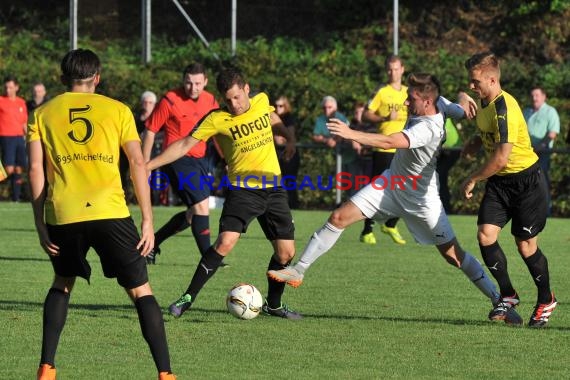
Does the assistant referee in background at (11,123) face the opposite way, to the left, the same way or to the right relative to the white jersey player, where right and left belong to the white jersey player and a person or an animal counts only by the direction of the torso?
to the left

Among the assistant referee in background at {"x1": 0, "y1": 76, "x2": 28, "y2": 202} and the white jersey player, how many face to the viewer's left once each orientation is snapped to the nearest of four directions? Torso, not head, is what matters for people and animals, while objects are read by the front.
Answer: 1

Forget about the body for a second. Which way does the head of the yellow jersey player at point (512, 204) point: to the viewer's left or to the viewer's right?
to the viewer's left

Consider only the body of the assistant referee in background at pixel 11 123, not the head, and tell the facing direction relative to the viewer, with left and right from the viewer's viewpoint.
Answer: facing the viewer

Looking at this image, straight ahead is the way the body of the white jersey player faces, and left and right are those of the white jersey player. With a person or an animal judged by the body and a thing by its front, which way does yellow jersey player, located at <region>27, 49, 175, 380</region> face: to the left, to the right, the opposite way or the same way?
to the right

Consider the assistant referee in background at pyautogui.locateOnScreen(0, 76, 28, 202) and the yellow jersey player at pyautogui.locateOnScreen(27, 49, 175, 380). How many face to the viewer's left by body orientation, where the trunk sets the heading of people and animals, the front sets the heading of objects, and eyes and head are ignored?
0

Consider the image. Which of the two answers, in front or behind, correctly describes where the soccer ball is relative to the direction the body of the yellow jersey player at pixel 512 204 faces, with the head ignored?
in front

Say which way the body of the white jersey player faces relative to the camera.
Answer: to the viewer's left

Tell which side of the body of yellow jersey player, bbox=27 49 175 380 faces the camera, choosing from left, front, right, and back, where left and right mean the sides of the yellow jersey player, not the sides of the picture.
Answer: back

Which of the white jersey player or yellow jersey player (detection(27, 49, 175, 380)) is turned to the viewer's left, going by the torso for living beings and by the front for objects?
the white jersey player
